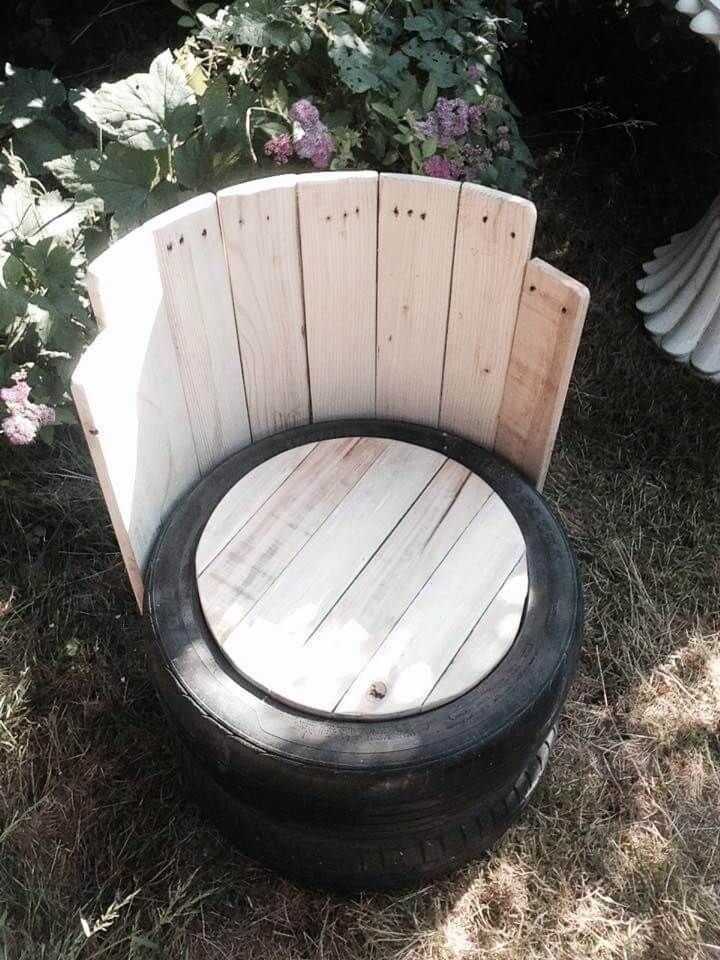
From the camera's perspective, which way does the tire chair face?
toward the camera

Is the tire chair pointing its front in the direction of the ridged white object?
no

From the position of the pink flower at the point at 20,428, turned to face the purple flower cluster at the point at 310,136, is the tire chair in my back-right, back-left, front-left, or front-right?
front-right

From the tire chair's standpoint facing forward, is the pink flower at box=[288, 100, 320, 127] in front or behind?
behind

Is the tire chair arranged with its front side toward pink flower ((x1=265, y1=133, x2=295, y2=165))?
no

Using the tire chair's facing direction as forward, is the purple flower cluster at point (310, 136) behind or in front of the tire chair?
behind

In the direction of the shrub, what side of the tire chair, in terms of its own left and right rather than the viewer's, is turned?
back

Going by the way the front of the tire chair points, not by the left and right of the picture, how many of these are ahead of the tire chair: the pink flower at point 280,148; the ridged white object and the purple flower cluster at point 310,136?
0

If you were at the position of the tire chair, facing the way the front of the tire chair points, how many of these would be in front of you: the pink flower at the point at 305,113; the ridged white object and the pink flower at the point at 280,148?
0

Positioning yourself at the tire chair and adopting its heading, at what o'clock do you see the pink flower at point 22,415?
The pink flower is roughly at 4 o'clock from the tire chair.

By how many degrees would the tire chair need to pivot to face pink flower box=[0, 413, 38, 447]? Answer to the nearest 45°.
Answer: approximately 90° to its right
